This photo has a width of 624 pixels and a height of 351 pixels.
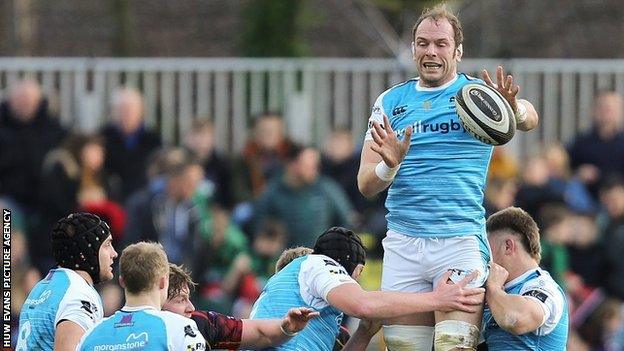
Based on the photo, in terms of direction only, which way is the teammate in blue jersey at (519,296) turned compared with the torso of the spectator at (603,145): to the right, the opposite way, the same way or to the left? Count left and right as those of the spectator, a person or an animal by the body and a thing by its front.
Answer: to the right

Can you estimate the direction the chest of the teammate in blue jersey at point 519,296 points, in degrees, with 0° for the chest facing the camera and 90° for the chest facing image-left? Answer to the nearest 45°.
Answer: approximately 90°

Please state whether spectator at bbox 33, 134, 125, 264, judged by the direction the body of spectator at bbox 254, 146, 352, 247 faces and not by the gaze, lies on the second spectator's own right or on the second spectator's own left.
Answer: on the second spectator's own right

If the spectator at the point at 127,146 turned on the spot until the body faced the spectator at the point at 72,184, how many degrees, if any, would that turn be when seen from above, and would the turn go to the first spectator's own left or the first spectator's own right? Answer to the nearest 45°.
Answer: approximately 45° to the first spectator's own right

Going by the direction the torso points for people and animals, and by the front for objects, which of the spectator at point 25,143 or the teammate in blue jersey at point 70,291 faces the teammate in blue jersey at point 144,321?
the spectator

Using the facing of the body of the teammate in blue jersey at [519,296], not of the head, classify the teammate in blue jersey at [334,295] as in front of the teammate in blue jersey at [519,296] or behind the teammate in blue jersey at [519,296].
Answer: in front

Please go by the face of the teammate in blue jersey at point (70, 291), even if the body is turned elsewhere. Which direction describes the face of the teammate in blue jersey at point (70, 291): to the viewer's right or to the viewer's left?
to the viewer's right

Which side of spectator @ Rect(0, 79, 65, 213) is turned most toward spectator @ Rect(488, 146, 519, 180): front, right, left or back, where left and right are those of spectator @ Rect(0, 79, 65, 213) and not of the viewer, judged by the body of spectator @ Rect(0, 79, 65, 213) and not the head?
left

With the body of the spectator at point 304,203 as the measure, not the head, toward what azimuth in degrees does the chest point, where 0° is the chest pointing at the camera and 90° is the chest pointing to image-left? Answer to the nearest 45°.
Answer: approximately 0°
